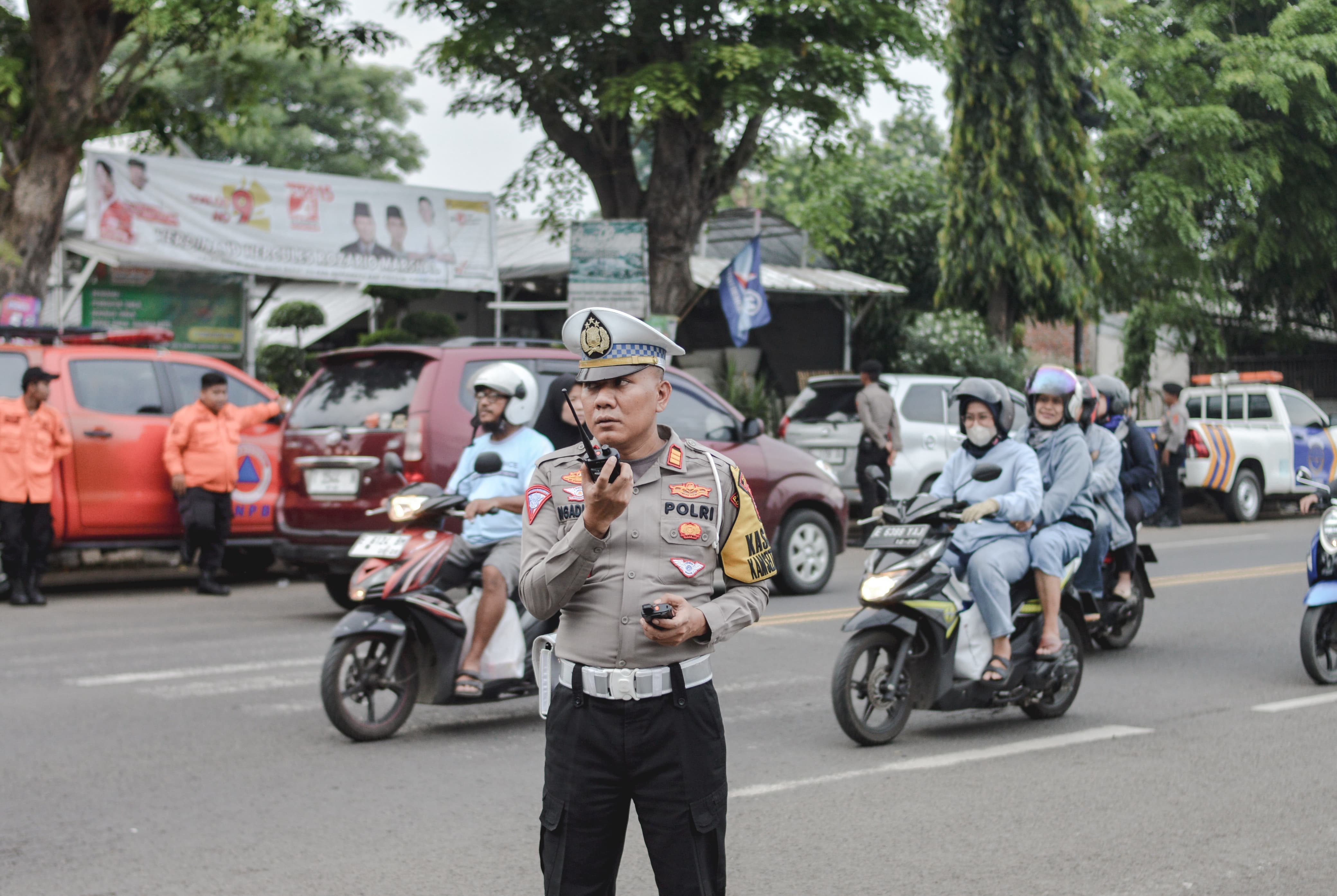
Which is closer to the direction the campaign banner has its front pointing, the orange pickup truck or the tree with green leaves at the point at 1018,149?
the orange pickup truck

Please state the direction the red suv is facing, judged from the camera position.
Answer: facing away from the viewer and to the right of the viewer

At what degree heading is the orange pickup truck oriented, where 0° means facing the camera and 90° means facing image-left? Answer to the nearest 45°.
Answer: approximately 270°

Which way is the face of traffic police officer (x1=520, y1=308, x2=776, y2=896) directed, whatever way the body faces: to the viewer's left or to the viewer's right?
to the viewer's left

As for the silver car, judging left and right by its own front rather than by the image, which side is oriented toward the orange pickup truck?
back

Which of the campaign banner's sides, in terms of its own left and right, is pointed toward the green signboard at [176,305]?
right

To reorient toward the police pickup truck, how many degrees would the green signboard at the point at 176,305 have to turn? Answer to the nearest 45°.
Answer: approximately 90° to its left

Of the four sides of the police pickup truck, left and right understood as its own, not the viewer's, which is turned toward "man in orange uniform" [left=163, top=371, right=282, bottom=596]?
back

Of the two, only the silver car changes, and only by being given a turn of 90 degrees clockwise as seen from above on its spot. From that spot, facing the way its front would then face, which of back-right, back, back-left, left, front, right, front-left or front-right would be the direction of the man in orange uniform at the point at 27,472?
right
